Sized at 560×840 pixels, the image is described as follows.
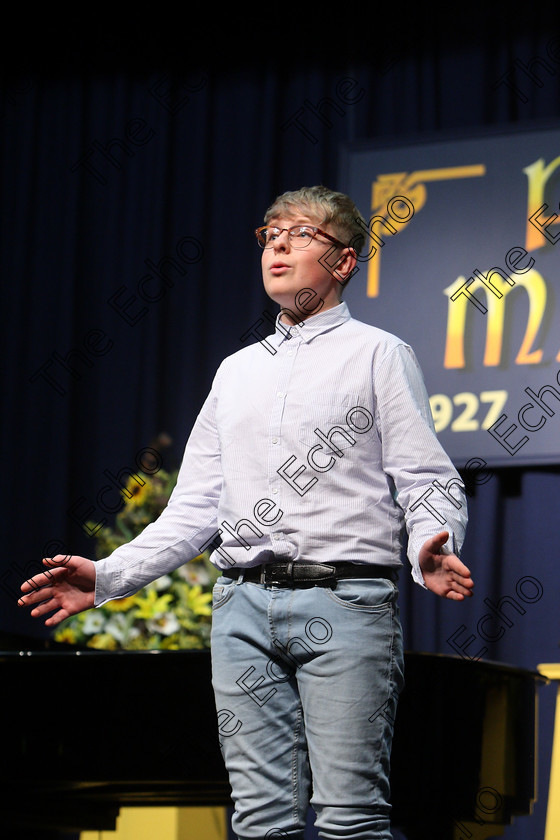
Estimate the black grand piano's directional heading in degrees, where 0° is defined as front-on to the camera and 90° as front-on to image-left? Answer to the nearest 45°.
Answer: approximately 90°
